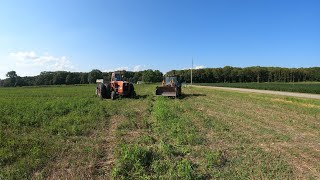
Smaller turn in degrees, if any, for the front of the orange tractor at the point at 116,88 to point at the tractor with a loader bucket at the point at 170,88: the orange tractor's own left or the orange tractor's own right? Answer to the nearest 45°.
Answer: approximately 90° to the orange tractor's own left

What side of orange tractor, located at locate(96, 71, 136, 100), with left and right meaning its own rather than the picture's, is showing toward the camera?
front
